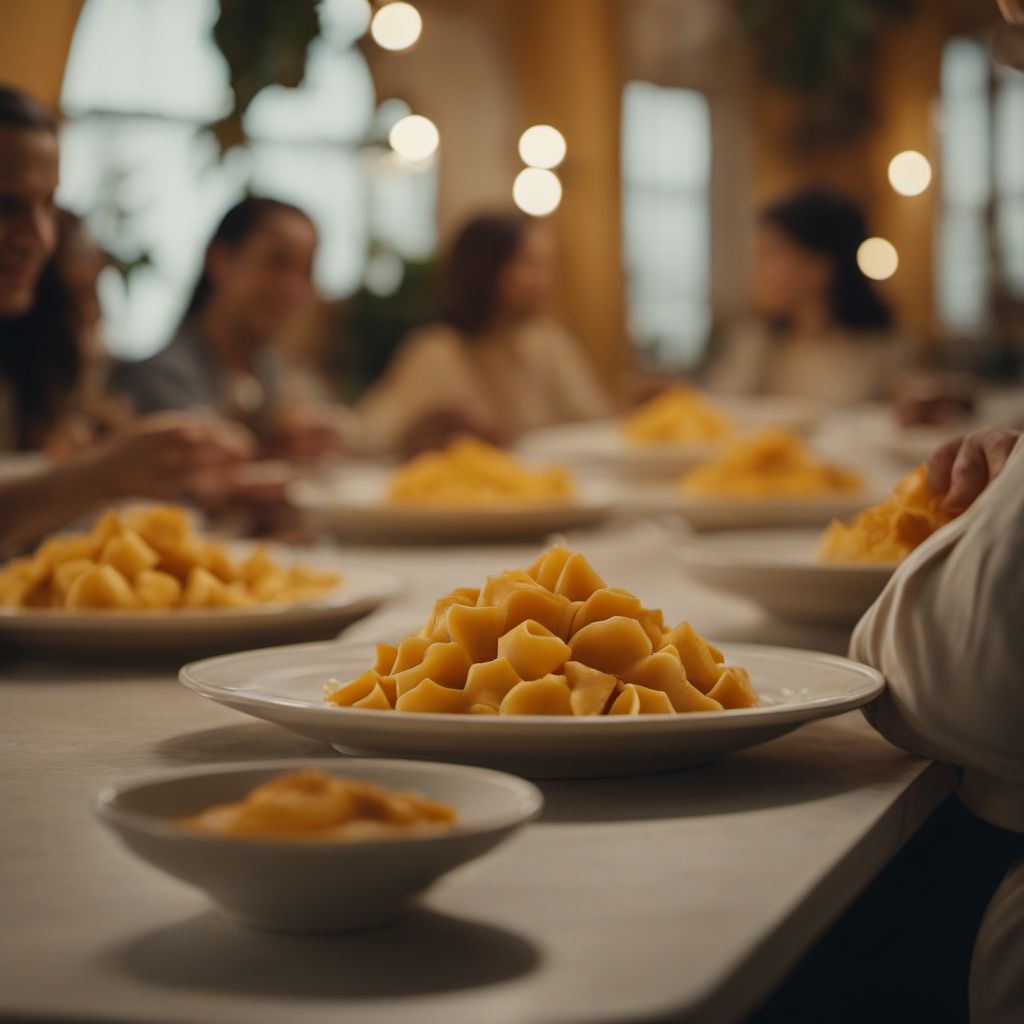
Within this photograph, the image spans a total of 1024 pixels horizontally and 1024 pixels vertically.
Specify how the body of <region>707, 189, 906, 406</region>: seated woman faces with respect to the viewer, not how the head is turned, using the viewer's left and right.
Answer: facing the viewer and to the left of the viewer

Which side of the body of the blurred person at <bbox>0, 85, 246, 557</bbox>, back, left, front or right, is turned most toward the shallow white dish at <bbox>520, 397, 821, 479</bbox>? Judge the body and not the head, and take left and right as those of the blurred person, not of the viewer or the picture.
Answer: left

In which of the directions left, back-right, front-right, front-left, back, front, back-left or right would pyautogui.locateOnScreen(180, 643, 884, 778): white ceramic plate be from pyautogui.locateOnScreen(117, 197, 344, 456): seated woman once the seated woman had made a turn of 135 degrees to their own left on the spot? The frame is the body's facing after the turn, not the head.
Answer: back

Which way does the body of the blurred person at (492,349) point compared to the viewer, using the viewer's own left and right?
facing the viewer and to the right of the viewer

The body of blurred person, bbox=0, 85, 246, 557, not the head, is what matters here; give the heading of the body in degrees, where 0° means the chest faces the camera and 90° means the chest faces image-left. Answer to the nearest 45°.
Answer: approximately 315°

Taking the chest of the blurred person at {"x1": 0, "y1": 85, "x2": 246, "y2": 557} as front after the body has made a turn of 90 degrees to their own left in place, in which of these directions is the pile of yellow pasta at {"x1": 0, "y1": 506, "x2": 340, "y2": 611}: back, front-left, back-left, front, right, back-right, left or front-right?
back-right

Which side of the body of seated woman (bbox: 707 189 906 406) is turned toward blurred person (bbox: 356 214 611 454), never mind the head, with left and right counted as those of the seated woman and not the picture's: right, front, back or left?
front

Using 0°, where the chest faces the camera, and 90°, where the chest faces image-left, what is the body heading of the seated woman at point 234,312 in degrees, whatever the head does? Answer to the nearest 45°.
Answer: approximately 315°

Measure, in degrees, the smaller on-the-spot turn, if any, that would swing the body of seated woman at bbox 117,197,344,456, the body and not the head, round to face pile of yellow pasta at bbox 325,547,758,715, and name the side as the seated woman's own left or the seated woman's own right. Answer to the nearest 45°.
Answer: approximately 45° to the seated woman's own right

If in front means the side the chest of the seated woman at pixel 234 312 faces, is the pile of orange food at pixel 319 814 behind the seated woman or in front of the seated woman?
in front

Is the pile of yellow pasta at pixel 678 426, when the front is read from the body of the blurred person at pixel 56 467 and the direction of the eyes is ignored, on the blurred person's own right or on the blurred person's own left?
on the blurred person's own left

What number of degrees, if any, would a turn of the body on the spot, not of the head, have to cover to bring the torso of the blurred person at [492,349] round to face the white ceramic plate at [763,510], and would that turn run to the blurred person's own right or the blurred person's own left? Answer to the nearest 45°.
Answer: approximately 45° to the blurred person's own right

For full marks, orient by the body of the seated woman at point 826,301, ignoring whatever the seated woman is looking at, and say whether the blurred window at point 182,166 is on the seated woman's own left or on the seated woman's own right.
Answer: on the seated woman's own right

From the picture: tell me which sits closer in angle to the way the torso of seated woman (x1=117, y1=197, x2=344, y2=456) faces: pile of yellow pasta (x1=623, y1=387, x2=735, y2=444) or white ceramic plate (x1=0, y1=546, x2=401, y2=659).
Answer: the pile of yellow pasta
